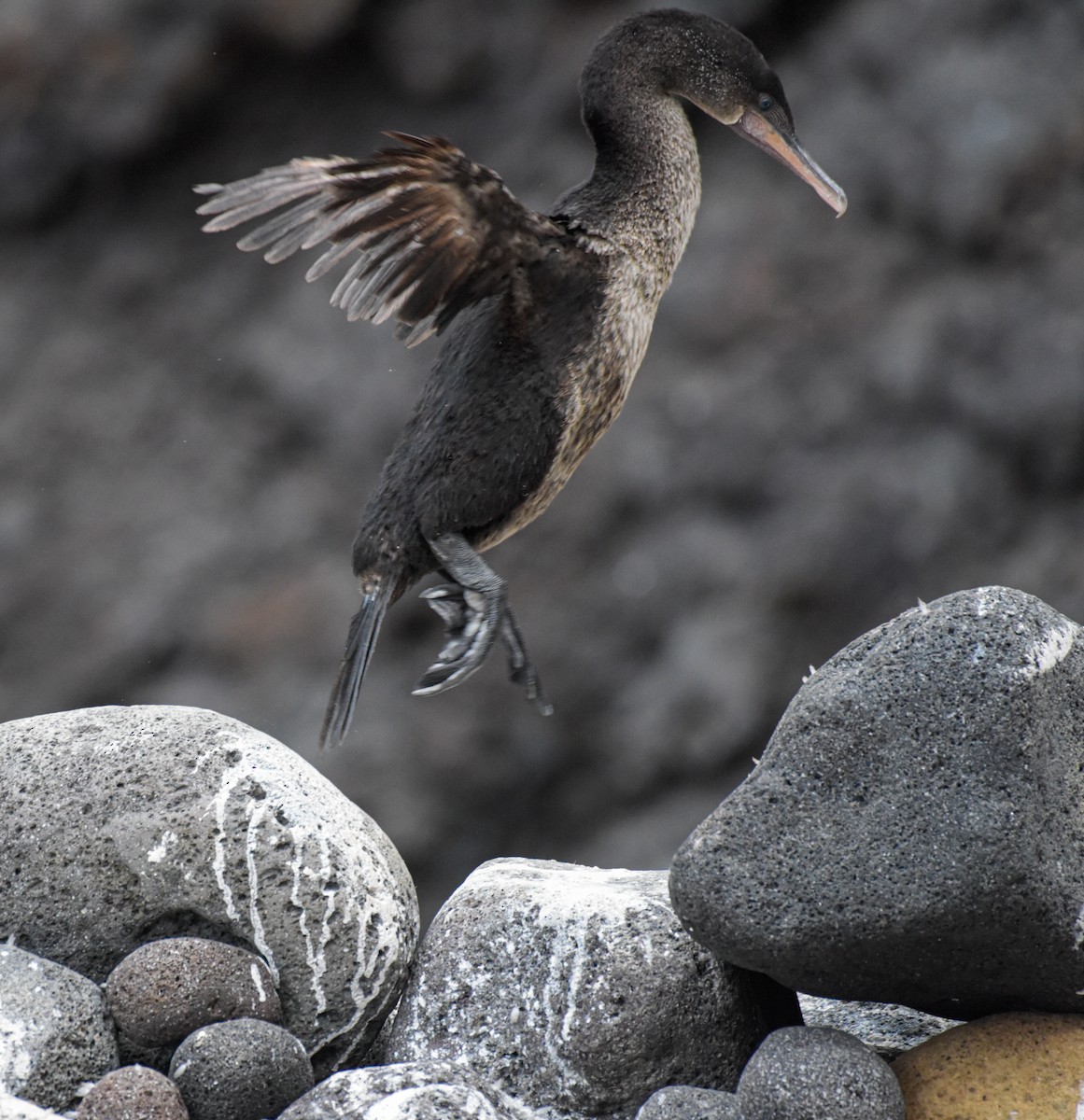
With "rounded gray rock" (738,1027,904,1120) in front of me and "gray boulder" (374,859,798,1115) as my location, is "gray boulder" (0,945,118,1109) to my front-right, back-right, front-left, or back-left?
back-right

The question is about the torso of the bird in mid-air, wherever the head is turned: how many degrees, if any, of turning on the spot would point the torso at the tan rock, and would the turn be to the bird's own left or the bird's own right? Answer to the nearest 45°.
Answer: approximately 45° to the bird's own right

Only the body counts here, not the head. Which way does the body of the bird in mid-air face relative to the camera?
to the viewer's right

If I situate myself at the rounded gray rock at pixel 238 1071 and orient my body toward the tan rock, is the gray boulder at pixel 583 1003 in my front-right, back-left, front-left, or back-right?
front-left
